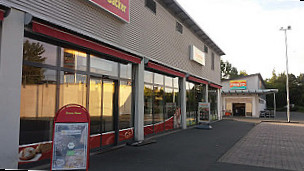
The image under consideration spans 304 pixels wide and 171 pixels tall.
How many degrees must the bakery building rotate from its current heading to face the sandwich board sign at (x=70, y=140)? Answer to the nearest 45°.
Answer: approximately 45° to its right

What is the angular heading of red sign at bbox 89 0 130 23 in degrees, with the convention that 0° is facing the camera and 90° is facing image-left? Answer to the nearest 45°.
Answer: approximately 315°

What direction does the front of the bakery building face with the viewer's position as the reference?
facing the viewer and to the right of the viewer

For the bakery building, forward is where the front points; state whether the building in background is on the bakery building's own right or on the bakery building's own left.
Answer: on the bakery building's own left

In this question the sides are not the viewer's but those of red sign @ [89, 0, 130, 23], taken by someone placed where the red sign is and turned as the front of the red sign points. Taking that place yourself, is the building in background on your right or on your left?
on your left

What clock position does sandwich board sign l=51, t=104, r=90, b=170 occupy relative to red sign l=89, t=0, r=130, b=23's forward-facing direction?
The sandwich board sign is roughly at 2 o'clock from the red sign.

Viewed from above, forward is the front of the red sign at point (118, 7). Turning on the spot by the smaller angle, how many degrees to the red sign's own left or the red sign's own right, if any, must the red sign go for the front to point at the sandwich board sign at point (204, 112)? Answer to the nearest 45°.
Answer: approximately 90° to the red sign's own left
